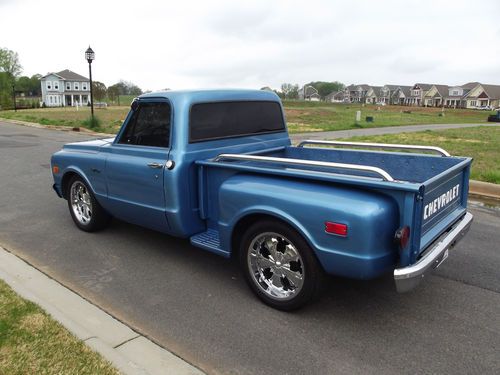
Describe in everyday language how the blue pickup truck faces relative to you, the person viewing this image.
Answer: facing away from the viewer and to the left of the viewer
